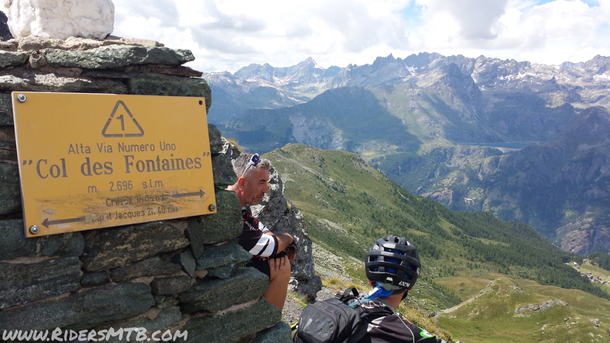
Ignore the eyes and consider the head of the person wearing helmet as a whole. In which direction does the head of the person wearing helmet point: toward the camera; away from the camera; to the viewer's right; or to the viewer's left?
away from the camera

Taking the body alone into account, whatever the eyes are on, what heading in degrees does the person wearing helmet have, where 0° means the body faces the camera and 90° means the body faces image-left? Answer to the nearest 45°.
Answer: approximately 225°

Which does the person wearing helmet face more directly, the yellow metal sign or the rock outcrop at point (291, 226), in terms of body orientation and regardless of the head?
the rock outcrop

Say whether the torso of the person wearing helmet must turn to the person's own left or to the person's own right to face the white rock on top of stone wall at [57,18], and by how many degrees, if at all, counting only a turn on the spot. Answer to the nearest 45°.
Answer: approximately 135° to the person's own left
